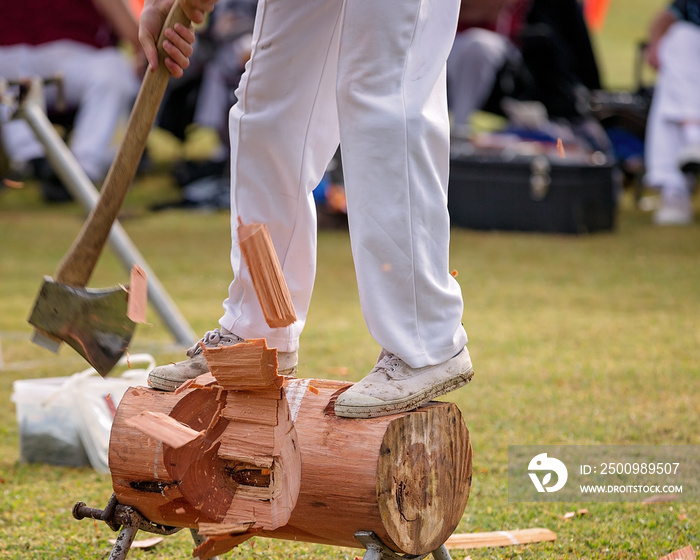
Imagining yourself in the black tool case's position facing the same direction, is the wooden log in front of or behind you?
in front

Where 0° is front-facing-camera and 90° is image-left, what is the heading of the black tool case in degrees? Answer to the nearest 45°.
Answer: approximately 0°

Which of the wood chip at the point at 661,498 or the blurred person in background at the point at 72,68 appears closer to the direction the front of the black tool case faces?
the wood chip

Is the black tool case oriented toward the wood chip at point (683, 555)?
yes

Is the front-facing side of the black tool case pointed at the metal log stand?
yes

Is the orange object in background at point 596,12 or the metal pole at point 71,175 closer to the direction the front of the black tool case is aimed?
the metal pole

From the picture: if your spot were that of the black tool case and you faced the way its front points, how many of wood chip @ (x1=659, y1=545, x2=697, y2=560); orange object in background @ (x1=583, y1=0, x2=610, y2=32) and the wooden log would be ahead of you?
2

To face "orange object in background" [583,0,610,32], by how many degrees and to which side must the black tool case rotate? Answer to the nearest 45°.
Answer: approximately 180°

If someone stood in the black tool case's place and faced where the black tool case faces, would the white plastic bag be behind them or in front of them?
in front

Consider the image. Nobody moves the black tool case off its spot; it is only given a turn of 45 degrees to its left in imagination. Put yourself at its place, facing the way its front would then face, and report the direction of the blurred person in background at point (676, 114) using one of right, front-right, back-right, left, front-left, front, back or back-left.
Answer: left

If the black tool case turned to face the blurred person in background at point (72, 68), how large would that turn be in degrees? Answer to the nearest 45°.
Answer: approximately 90° to its right
